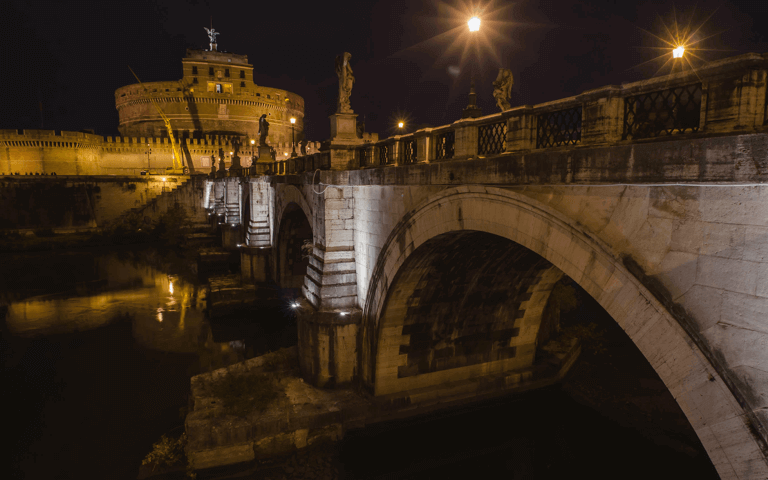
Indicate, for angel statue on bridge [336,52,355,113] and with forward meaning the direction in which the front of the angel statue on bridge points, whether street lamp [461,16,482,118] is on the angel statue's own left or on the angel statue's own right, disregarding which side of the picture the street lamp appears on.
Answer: on the angel statue's own right

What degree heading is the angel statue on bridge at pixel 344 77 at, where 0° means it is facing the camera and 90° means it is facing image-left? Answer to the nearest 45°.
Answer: approximately 270°

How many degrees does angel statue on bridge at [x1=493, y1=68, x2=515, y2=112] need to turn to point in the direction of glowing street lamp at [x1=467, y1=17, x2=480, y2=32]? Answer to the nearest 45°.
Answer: approximately 45° to its left

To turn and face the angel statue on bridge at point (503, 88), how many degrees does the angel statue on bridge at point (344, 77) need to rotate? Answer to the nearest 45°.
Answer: approximately 45° to its right

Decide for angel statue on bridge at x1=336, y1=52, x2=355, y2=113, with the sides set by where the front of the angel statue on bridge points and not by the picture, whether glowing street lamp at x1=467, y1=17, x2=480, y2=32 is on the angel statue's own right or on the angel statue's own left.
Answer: on the angel statue's own right
